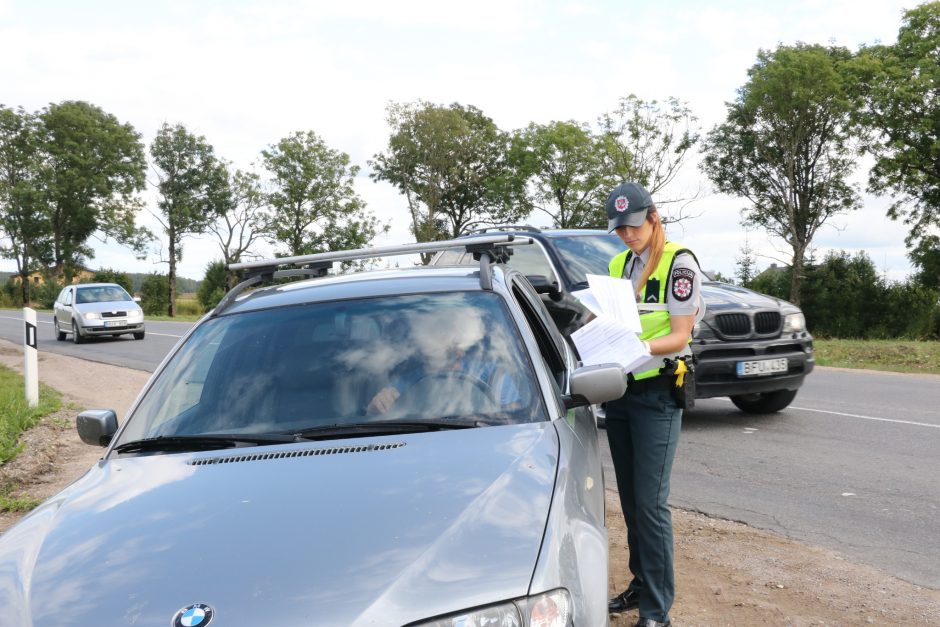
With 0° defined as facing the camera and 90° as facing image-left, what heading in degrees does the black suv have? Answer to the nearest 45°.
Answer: approximately 315°

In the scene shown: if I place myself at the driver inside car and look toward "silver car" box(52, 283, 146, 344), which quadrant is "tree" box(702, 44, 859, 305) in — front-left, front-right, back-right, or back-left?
front-right

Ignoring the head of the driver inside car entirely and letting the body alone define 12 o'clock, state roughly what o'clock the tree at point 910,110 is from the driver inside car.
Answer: The tree is roughly at 7 o'clock from the driver inside car.

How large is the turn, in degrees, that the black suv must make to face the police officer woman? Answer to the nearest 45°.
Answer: approximately 45° to its right

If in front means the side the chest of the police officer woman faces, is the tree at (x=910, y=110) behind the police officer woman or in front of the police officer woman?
behind

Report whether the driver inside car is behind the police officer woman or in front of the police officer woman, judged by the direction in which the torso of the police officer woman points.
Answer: in front

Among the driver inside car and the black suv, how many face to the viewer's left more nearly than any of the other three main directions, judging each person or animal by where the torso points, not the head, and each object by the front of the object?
0

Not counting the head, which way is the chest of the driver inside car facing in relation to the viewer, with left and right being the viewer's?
facing the viewer

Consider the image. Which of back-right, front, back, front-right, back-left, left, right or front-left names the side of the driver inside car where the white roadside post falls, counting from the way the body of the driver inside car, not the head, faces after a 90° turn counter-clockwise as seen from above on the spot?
back-left

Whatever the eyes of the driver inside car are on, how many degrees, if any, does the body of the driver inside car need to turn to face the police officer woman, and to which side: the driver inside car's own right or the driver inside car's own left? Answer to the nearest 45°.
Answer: approximately 90° to the driver inside car's own left

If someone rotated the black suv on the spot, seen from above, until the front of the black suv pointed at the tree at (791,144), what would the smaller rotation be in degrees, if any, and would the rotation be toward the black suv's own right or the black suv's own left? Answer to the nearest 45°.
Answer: approximately 135° to the black suv's own left

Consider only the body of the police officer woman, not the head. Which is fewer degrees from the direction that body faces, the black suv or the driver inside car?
the driver inside car

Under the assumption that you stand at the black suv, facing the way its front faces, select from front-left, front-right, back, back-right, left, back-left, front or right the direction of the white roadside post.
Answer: back-right

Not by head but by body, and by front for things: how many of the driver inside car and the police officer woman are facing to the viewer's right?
0

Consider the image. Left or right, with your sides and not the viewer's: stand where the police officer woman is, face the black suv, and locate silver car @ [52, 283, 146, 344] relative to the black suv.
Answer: left

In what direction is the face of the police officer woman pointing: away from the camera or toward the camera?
toward the camera

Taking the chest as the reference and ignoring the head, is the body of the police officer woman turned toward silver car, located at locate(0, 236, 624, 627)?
yes

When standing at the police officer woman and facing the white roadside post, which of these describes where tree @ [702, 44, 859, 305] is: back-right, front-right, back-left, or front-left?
front-right

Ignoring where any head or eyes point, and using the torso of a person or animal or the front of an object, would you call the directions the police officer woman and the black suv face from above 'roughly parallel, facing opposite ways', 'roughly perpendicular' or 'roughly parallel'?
roughly perpendicular
